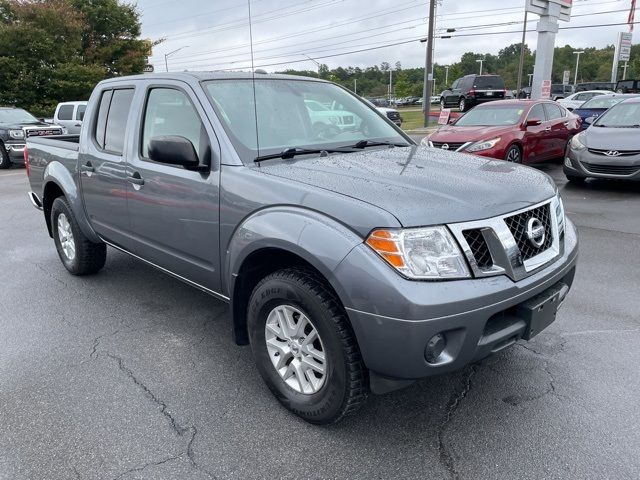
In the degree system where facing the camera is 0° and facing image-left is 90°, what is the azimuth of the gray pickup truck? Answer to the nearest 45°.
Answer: approximately 315°

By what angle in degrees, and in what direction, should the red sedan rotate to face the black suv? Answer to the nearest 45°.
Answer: approximately 135° to its right

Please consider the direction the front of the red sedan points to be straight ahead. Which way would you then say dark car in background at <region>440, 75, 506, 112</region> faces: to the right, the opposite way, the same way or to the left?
to the right

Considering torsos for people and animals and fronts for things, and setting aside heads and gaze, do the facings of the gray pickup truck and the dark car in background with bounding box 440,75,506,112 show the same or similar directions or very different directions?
very different directions

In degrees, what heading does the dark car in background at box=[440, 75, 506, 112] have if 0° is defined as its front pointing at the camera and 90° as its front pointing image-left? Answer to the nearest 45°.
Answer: approximately 135°
